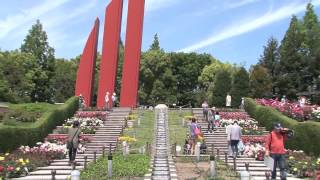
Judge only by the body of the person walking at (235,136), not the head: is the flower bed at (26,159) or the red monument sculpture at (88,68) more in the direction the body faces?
the red monument sculpture

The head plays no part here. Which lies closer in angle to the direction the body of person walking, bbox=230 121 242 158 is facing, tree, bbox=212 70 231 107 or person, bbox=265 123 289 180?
the tree

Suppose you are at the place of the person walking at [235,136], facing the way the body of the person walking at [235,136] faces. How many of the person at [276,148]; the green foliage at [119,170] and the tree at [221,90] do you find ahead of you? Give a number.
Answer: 1

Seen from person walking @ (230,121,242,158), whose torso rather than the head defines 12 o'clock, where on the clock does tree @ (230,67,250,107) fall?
The tree is roughly at 12 o'clock from the person walking.

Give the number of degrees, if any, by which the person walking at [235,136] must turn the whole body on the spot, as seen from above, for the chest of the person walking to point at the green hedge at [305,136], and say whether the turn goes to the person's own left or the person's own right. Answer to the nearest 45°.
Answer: approximately 45° to the person's own right

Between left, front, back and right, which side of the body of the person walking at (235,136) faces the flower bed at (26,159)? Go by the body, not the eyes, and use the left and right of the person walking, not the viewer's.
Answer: left

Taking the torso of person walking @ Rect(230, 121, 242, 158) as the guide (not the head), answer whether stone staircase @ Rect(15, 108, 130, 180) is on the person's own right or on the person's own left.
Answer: on the person's own left

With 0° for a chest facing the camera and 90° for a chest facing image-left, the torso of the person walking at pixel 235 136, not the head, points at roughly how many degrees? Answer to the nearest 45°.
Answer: approximately 180°

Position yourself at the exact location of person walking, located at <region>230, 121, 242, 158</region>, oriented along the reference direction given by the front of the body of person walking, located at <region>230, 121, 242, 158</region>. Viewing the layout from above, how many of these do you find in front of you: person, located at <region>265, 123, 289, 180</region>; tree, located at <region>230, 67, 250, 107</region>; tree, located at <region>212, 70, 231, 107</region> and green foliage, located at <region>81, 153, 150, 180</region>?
2

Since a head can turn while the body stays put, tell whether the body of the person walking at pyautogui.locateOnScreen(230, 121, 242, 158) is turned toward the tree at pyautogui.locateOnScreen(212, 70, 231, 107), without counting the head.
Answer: yes

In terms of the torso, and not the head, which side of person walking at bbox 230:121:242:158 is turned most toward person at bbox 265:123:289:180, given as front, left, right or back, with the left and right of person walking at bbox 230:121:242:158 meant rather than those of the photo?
back

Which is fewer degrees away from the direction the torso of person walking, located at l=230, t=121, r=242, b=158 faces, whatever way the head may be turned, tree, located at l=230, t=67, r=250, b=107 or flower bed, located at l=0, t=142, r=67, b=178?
the tree
